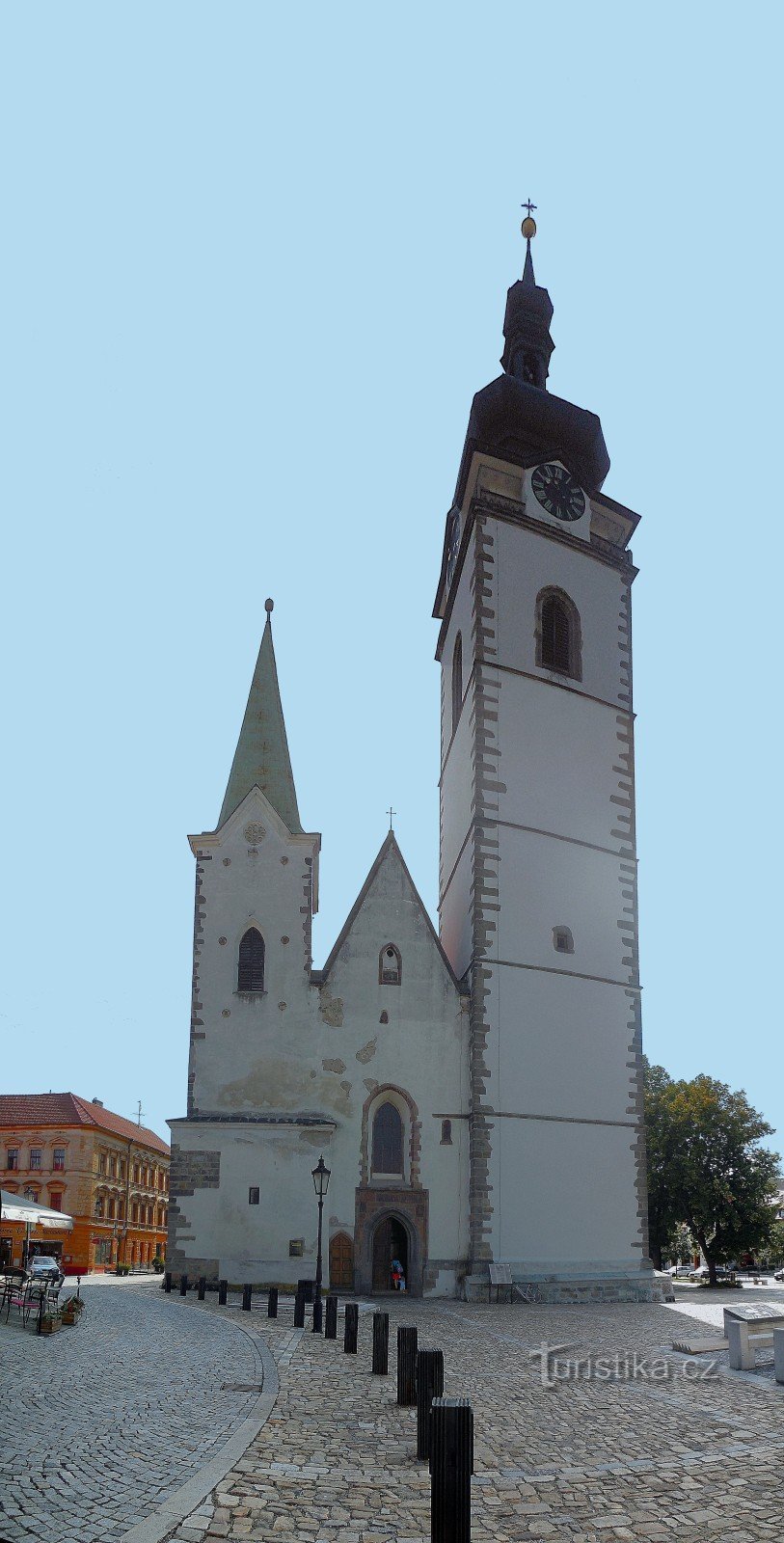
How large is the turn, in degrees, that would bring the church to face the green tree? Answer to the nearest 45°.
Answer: approximately 135° to its left

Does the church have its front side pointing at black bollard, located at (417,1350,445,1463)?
yes

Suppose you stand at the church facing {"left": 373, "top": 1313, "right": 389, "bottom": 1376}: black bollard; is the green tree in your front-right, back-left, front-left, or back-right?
back-left

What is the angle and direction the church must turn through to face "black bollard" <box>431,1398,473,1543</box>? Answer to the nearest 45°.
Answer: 0° — it already faces it

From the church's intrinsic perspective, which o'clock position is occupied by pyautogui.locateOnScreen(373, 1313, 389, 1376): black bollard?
The black bollard is roughly at 12 o'clock from the church.

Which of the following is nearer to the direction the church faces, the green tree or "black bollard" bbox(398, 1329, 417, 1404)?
the black bollard

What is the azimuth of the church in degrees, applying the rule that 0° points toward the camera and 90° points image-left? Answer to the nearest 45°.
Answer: approximately 0°

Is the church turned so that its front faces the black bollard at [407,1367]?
yes

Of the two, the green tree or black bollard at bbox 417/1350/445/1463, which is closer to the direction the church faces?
the black bollard
